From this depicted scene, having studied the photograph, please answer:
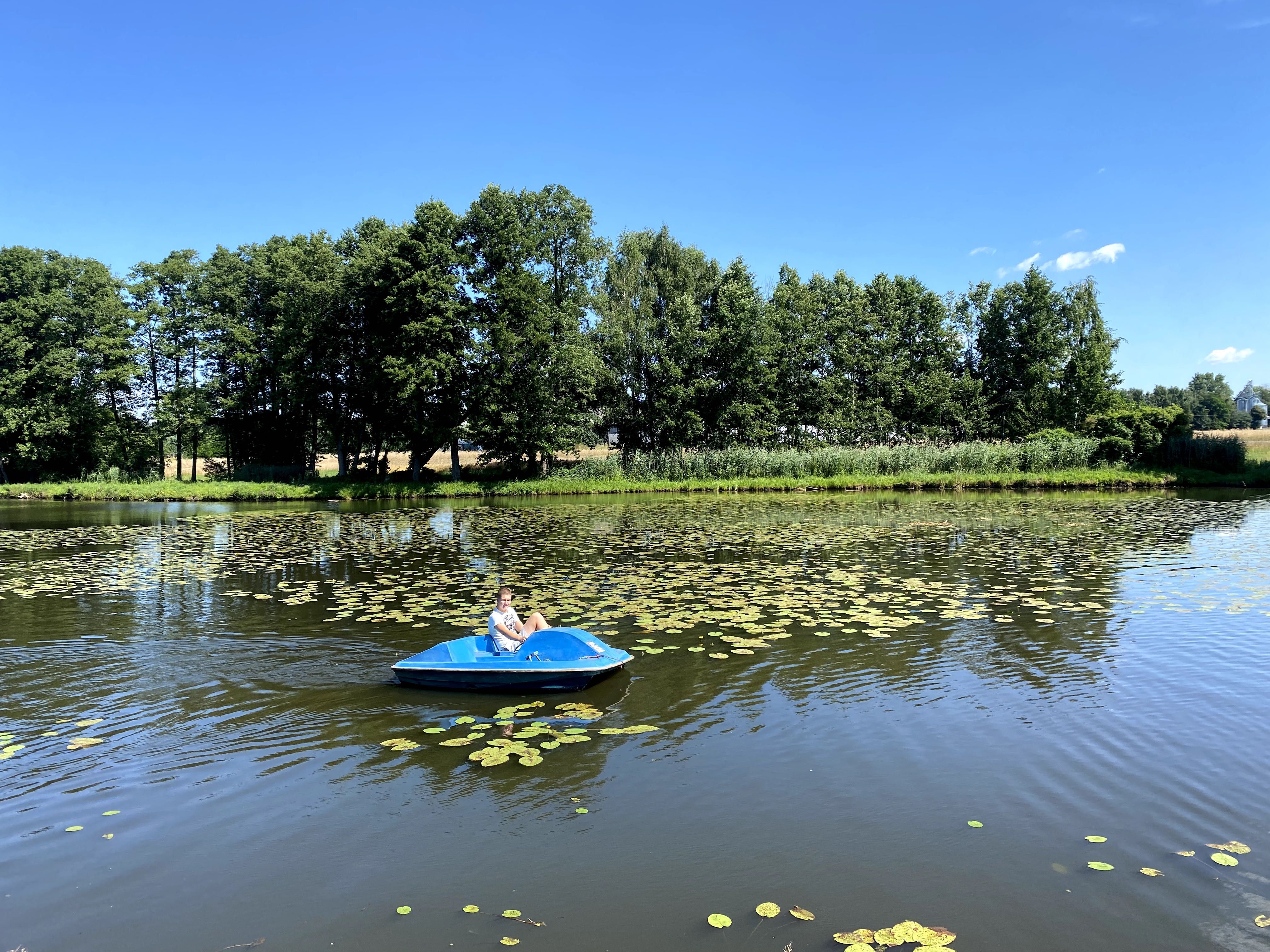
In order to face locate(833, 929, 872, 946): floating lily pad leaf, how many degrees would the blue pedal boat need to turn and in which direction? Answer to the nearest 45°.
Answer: approximately 90° to its right

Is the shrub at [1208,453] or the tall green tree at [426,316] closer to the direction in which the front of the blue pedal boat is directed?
the shrub

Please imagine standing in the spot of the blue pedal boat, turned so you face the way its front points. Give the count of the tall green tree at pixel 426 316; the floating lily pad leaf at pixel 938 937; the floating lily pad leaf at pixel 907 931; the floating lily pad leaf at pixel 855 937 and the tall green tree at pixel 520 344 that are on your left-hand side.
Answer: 2

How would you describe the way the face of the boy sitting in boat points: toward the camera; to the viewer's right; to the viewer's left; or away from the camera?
toward the camera

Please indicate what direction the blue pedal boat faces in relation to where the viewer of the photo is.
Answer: facing to the right of the viewer

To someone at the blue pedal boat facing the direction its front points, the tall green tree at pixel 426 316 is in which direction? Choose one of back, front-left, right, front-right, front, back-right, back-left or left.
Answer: left

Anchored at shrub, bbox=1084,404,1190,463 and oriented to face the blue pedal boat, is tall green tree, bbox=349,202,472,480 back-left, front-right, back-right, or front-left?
front-right

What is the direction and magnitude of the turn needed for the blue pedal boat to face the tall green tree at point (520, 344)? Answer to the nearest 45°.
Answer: approximately 90° to its left

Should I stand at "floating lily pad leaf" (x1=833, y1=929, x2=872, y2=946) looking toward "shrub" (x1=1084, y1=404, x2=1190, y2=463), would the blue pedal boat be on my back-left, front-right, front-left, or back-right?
front-left

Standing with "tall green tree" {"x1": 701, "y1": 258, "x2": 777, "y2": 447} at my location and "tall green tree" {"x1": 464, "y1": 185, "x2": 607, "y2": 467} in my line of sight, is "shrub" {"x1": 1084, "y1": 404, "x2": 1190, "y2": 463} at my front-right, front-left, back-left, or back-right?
back-left

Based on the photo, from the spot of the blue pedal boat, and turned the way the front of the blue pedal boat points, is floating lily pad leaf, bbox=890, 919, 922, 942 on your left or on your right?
on your right

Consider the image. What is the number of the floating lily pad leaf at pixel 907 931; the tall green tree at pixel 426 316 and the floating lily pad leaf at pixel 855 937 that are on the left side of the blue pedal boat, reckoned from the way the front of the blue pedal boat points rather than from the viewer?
1

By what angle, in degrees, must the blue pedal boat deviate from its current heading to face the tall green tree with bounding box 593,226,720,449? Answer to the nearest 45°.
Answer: approximately 90° to its left
